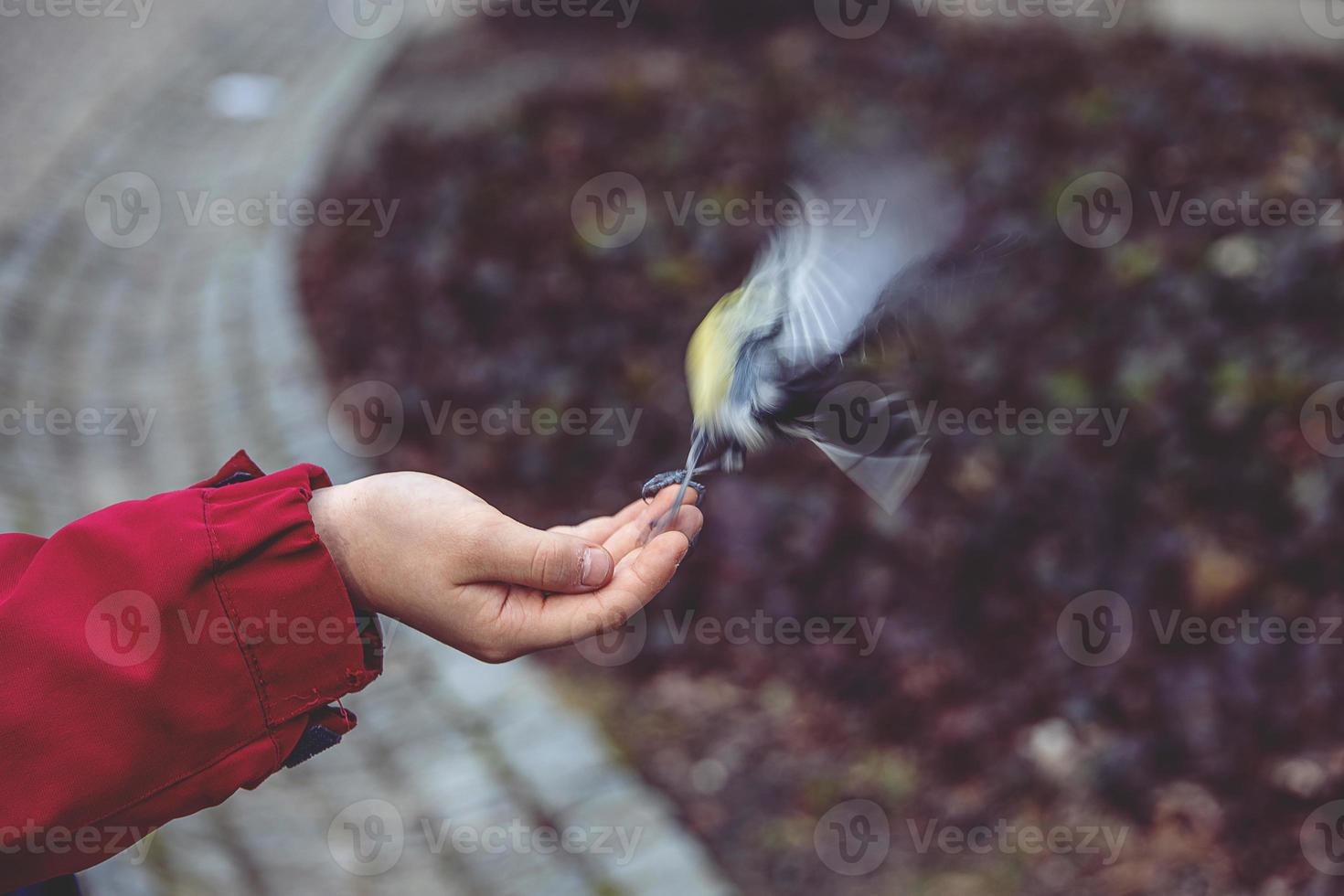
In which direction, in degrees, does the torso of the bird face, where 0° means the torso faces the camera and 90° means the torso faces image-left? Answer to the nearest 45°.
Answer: approximately 90°
